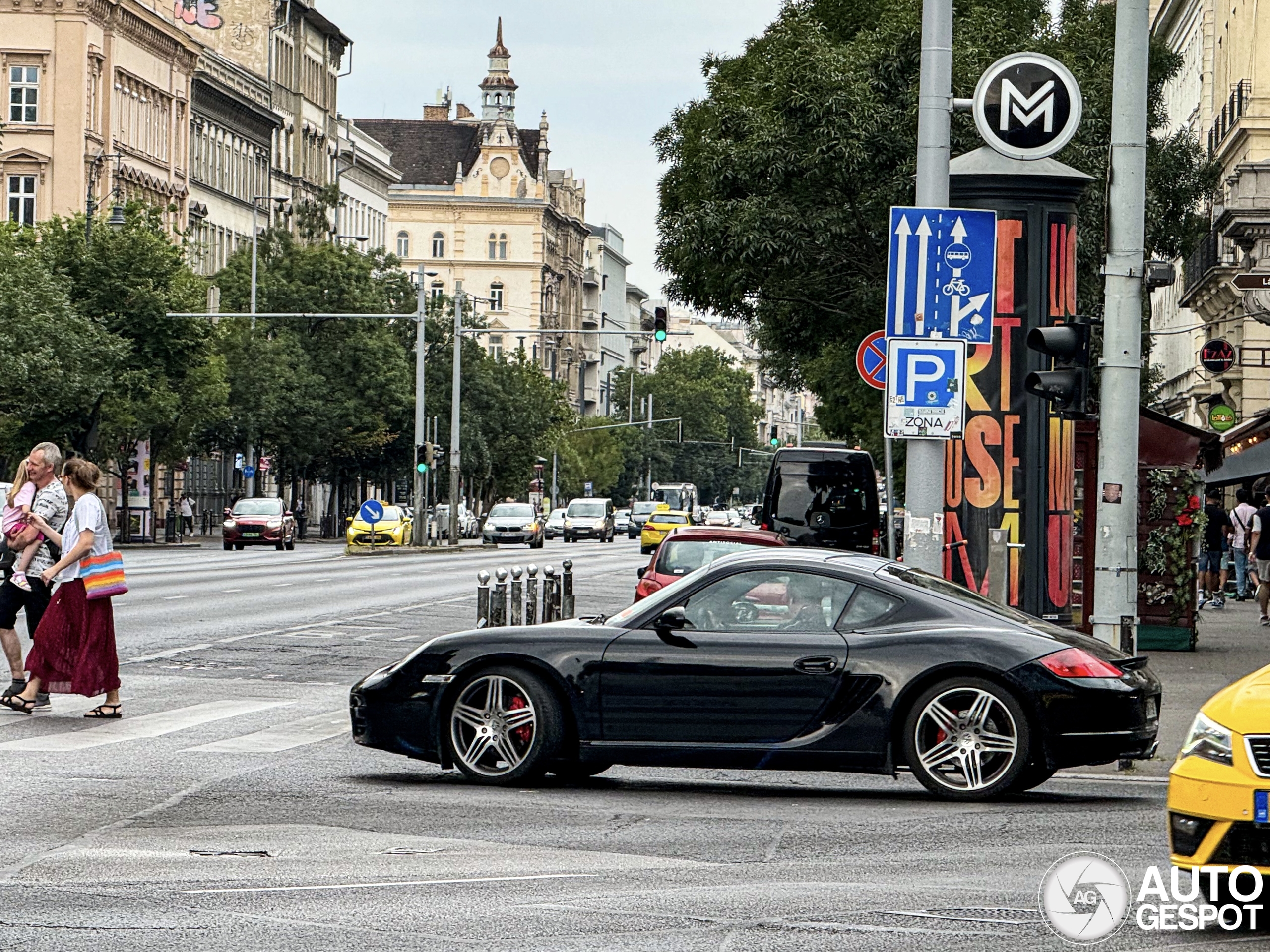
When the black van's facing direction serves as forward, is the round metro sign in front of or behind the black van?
behind

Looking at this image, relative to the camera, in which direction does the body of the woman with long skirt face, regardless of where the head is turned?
to the viewer's left

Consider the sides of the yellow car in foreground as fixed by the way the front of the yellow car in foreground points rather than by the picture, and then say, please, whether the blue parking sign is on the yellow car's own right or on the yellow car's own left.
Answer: on the yellow car's own right

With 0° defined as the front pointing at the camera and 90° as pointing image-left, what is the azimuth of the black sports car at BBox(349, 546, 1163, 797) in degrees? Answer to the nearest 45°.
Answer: approximately 90°

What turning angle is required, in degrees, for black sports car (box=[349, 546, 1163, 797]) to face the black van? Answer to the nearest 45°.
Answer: approximately 90° to its right

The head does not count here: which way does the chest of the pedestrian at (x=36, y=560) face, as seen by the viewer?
to the viewer's left

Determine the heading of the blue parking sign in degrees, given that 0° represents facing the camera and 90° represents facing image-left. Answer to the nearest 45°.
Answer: approximately 0°

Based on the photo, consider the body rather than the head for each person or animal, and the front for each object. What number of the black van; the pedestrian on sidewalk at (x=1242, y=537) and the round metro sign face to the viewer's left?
0

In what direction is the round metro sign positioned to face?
toward the camera

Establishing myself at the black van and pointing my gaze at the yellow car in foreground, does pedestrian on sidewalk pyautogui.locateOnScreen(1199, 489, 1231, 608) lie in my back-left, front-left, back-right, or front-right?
front-left

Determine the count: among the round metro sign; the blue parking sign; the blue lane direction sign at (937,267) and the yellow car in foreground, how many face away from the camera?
0

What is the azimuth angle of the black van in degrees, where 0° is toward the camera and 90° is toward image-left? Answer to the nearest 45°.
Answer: approximately 180°

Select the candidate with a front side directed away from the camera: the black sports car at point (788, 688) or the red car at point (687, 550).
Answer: the red car
